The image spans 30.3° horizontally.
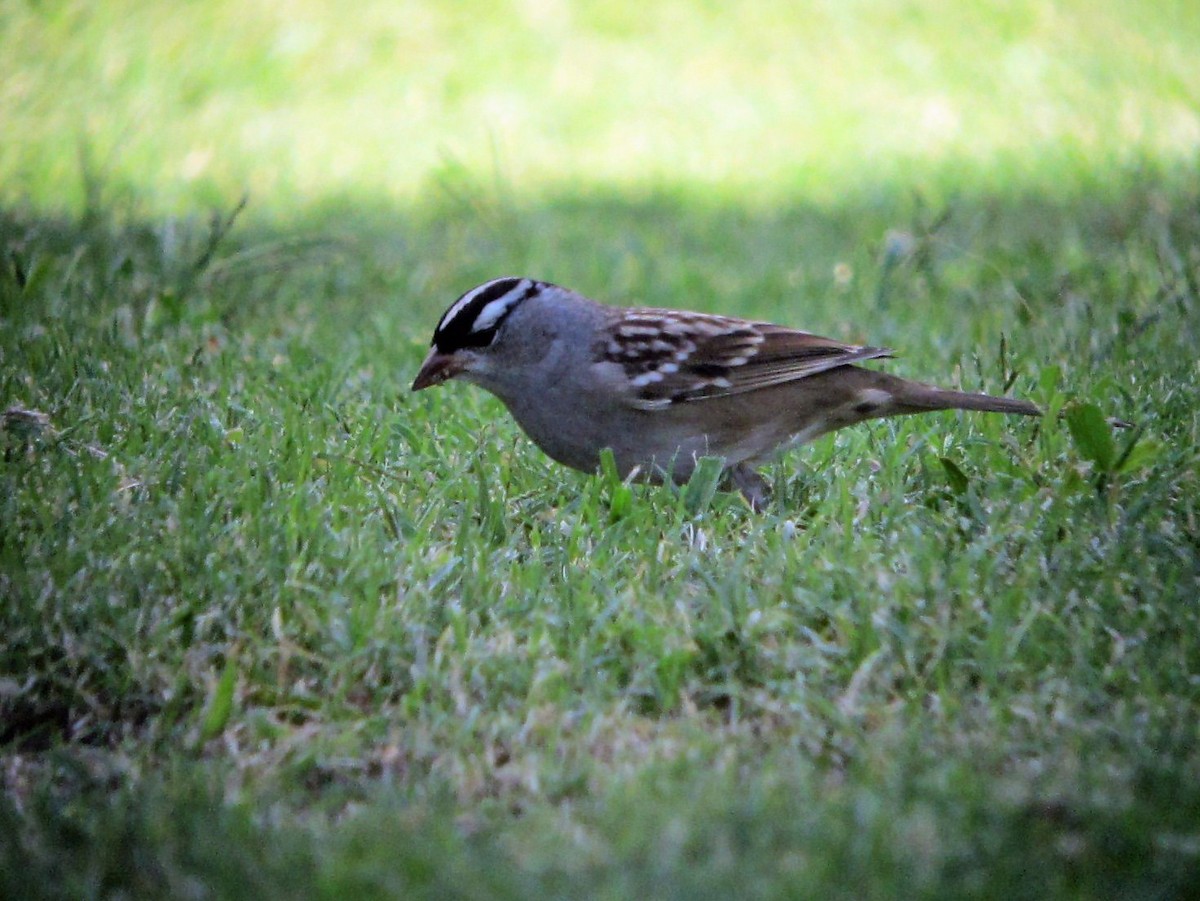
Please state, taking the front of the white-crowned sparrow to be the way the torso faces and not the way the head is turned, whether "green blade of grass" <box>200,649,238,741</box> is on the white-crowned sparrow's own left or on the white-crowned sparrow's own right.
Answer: on the white-crowned sparrow's own left

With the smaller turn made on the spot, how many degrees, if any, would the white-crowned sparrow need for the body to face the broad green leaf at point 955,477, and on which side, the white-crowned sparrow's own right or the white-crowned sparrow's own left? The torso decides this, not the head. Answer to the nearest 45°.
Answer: approximately 135° to the white-crowned sparrow's own left

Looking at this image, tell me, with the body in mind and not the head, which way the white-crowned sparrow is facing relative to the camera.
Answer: to the viewer's left

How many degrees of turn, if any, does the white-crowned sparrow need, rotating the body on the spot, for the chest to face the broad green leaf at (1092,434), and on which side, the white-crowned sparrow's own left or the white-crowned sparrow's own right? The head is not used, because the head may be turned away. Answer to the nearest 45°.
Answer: approximately 135° to the white-crowned sparrow's own left
